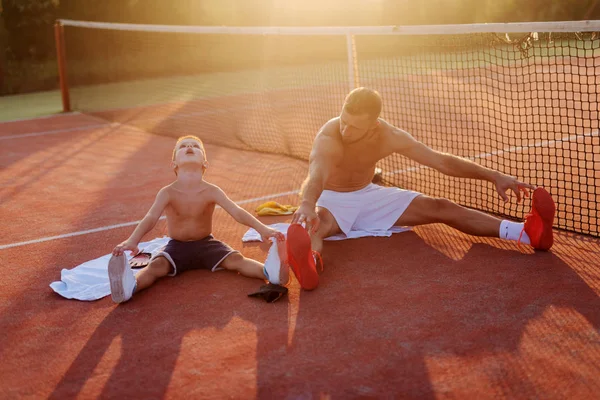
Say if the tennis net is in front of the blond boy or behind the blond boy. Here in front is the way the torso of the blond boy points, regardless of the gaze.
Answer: behind

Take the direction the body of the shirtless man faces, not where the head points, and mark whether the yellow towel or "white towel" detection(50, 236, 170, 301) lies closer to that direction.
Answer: the white towel

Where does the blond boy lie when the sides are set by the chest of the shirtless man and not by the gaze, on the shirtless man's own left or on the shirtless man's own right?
on the shirtless man's own right

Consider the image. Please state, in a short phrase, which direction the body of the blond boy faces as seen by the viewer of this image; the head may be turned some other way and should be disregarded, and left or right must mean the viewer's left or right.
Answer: facing the viewer

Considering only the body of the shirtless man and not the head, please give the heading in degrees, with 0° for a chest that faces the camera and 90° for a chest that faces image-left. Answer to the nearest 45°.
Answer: approximately 0°

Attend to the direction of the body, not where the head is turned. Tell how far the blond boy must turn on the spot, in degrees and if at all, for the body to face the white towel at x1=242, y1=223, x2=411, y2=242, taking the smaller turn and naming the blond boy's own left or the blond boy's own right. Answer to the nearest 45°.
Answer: approximately 135° to the blond boy's own left

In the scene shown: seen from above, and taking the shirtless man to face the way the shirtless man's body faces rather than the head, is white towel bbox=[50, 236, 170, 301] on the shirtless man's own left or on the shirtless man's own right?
on the shirtless man's own right

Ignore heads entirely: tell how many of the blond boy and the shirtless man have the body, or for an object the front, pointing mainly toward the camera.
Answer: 2

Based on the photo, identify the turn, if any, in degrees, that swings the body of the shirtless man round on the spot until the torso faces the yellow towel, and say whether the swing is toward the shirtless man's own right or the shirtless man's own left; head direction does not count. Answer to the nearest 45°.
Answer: approximately 135° to the shirtless man's own right
